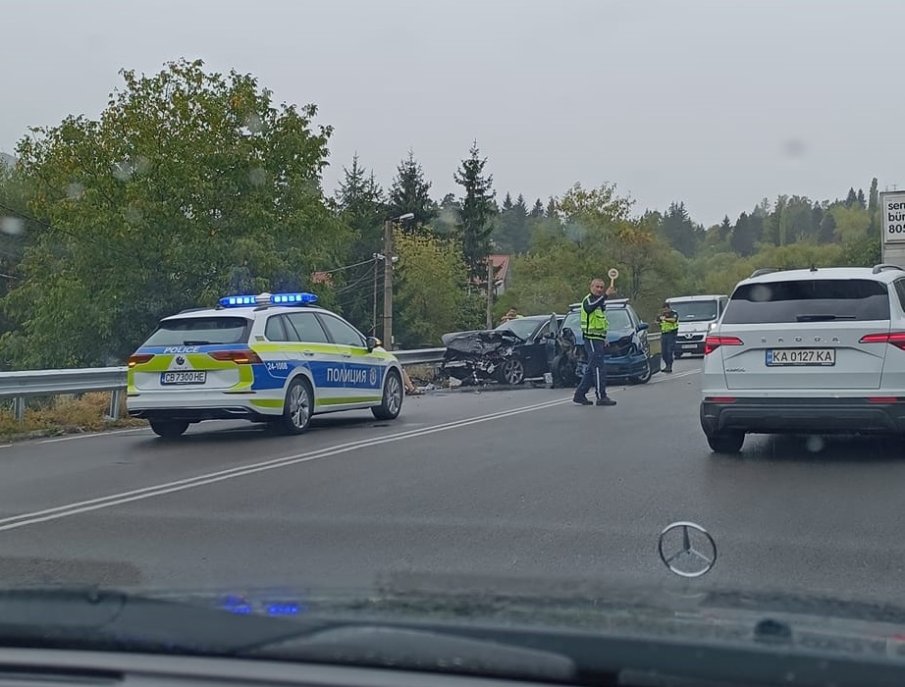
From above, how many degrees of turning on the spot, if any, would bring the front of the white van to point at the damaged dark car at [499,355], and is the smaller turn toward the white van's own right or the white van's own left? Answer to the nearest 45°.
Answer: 0° — it already faces it

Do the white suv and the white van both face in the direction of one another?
yes

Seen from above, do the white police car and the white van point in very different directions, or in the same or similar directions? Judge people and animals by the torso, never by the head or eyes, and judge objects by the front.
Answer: very different directions

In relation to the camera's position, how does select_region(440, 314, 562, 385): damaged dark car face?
facing the viewer and to the left of the viewer

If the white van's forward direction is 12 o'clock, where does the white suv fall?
The white suv is roughly at 12 o'clock from the white van.

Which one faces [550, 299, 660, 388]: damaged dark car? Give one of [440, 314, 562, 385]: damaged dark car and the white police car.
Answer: the white police car

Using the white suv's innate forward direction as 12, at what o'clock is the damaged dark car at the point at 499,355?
The damaged dark car is roughly at 11 o'clock from the white suv.

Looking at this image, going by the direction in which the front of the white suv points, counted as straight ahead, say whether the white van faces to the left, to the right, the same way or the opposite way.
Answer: the opposite way

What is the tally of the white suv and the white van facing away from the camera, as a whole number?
1

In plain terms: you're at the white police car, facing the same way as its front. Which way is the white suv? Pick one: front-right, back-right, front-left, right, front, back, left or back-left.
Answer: right

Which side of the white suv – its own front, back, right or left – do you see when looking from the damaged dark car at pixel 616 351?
front

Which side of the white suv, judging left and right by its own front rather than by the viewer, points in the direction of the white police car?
left

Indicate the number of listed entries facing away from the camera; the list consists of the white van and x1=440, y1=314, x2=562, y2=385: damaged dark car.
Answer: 0

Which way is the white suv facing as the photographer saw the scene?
facing away from the viewer
